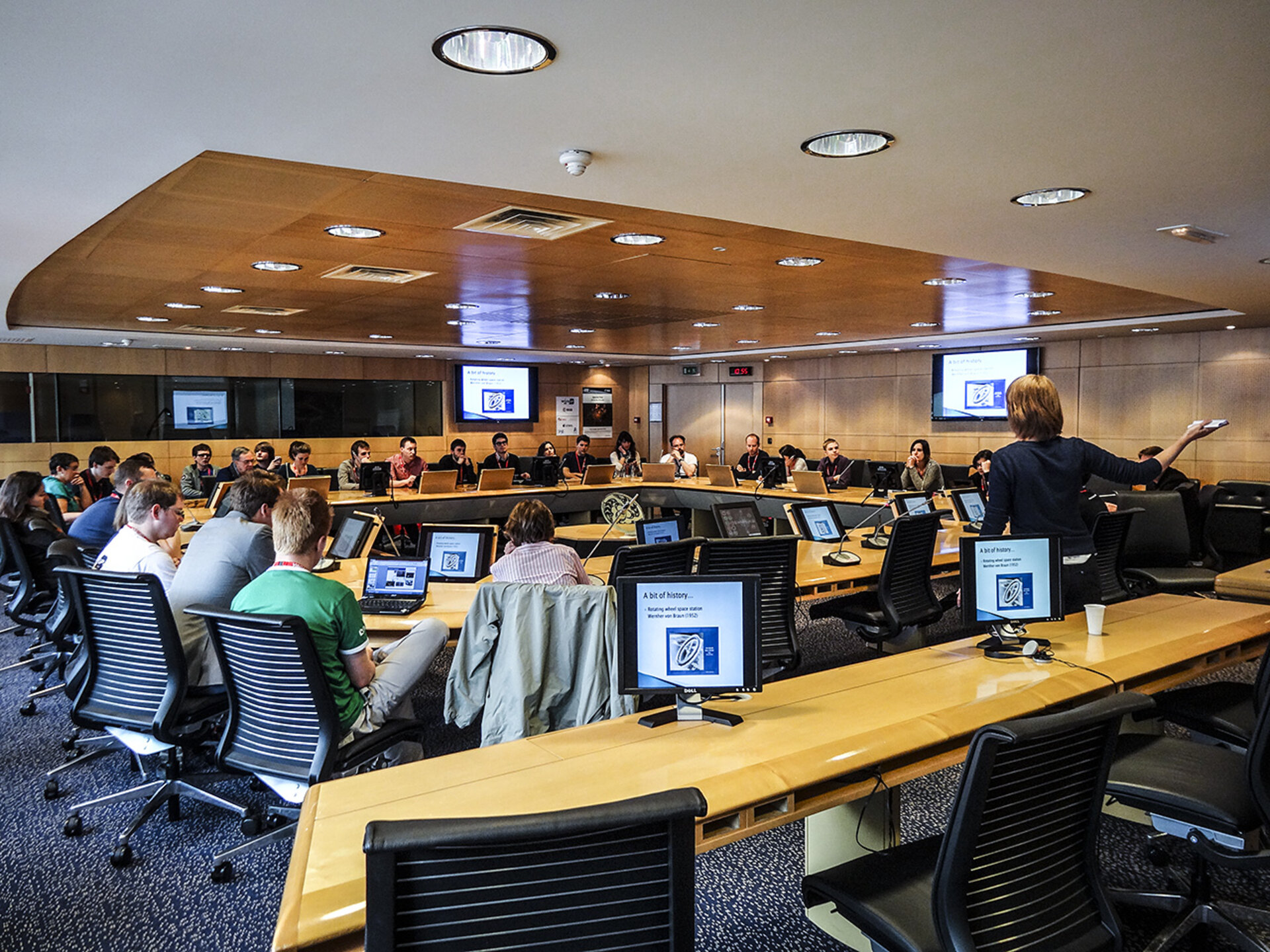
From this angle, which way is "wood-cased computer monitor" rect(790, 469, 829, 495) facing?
away from the camera

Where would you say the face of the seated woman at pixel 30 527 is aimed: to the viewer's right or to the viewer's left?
to the viewer's right

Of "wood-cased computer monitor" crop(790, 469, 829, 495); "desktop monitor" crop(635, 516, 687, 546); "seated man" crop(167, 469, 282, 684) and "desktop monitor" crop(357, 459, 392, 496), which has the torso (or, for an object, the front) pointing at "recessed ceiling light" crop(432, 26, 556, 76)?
"desktop monitor" crop(635, 516, 687, 546)

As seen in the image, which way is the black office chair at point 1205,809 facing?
to the viewer's left

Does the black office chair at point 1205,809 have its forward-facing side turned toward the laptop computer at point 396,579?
yes

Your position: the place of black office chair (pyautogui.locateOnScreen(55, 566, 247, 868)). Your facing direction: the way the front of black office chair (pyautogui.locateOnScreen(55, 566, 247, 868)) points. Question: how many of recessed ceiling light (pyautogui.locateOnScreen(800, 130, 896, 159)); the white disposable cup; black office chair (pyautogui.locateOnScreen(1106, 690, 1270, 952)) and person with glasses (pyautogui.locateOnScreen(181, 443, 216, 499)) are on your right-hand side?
3

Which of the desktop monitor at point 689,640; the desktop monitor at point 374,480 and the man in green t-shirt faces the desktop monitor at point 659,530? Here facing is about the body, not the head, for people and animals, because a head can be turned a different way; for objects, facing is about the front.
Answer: the man in green t-shirt
